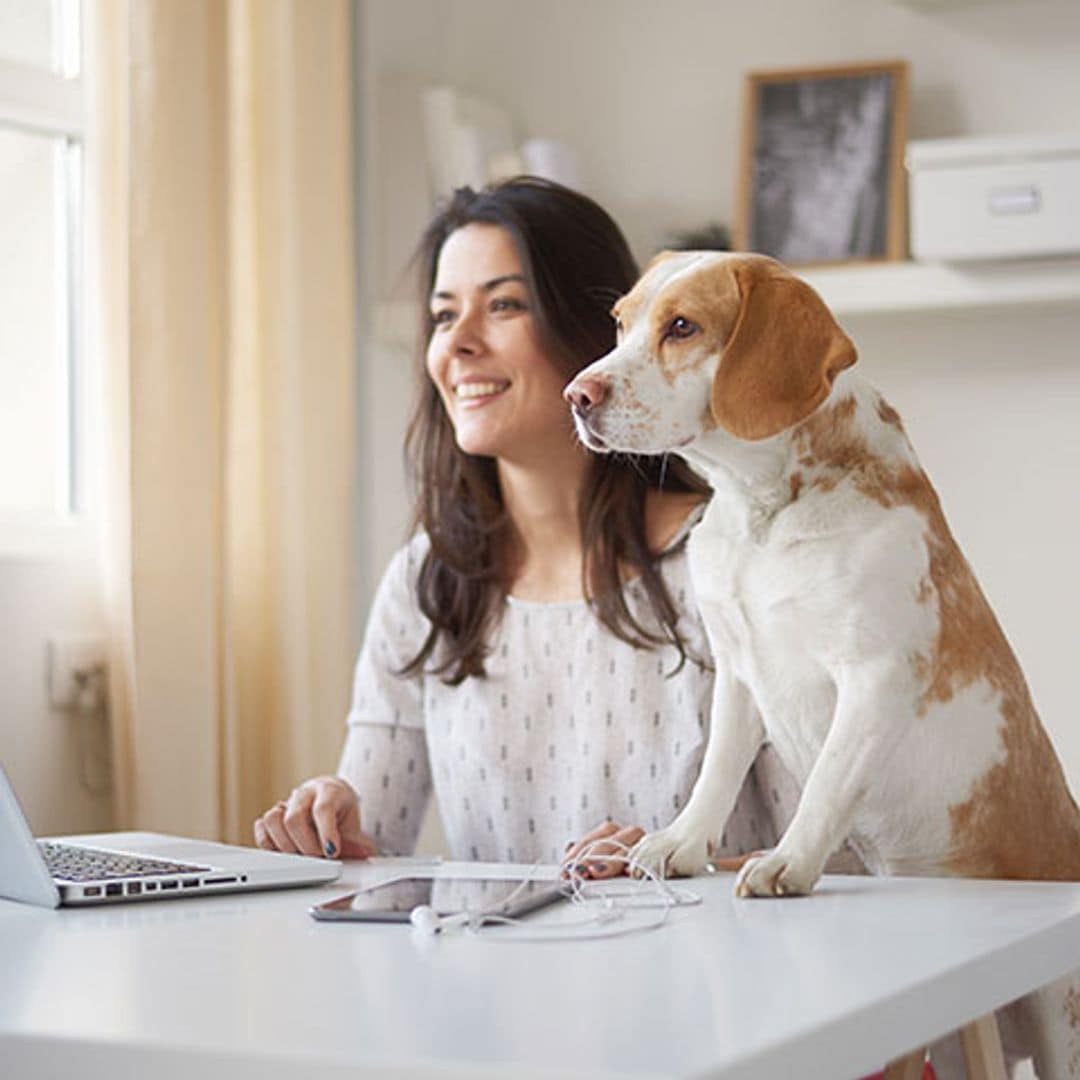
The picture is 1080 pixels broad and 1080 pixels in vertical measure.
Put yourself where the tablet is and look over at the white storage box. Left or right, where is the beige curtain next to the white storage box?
left

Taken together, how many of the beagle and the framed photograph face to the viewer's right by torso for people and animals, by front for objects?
0

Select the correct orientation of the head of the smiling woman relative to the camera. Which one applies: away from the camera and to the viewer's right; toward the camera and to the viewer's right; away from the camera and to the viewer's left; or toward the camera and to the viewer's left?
toward the camera and to the viewer's left

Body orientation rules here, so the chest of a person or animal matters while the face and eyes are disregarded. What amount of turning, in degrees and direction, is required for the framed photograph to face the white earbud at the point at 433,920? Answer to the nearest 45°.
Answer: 0° — it already faces it

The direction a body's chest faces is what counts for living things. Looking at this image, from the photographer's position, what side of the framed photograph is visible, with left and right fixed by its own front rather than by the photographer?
front

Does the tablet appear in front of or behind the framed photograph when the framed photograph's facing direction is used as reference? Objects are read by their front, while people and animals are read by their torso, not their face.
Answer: in front

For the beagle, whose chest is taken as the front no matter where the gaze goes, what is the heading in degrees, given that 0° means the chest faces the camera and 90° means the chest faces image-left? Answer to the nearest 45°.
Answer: approximately 45°

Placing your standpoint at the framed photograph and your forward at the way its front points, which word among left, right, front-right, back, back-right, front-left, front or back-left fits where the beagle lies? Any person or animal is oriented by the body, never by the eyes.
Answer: front

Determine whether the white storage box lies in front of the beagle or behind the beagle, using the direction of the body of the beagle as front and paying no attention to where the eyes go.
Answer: behind

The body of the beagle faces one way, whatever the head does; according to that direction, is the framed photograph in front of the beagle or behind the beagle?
behind

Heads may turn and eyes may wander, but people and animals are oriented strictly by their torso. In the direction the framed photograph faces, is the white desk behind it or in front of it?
in front
